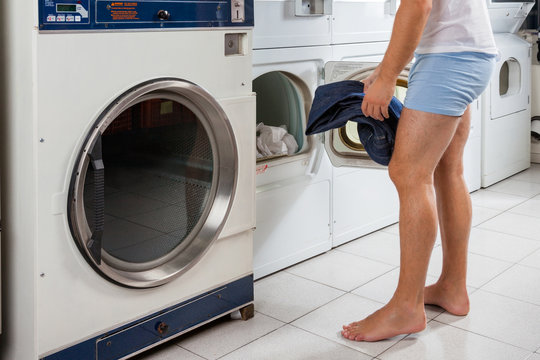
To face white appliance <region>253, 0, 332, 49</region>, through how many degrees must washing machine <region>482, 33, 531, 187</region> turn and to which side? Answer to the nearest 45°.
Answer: approximately 45° to its right

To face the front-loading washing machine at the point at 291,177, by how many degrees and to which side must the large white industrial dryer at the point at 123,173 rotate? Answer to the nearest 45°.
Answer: approximately 90° to its left

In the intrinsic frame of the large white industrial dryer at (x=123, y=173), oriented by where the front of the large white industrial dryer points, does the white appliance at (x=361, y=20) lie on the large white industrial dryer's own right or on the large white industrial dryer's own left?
on the large white industrial dryer's own left

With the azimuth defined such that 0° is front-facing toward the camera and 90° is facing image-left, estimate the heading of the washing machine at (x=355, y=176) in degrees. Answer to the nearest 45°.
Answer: approximately 315°

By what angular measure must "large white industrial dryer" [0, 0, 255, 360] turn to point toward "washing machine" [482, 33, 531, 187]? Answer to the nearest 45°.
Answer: approximately 90° to its left

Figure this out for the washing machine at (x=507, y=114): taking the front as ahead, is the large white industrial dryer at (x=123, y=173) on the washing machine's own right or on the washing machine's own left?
on the washing machine's own right

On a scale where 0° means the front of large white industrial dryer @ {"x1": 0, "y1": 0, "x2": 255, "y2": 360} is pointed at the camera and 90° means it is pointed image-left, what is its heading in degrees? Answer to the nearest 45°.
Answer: approximately 315°
